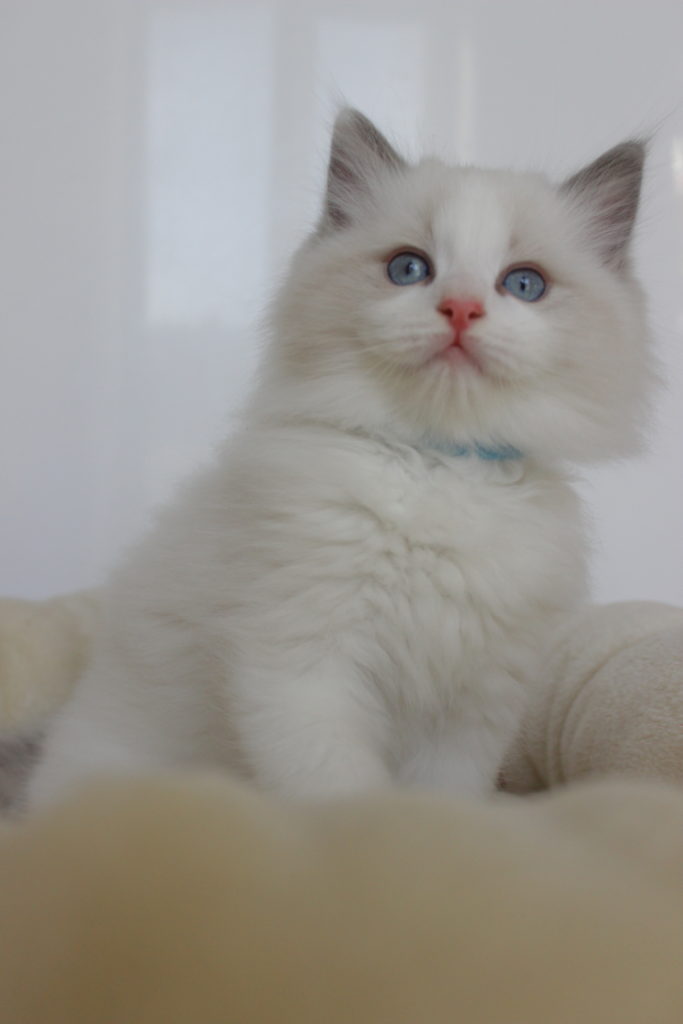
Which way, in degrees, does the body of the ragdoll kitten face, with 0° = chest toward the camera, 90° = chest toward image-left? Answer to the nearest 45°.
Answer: approximately 315°
